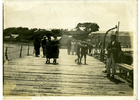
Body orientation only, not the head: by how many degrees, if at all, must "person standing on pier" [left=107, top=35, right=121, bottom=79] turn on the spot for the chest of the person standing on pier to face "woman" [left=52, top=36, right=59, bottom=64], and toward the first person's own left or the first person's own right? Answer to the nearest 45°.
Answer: approximately 135° to the first person's own right

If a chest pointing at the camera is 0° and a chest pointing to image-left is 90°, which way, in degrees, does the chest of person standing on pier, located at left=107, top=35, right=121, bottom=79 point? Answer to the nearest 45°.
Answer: approximately 45°
